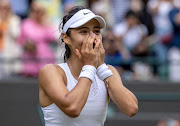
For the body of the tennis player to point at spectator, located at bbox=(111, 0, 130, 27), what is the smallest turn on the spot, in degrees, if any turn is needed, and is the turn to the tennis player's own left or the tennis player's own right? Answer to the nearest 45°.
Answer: approximately 135° to the tennis player's own left

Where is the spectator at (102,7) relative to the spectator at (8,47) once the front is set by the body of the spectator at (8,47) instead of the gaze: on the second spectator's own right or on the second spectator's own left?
on the second spectator's own left

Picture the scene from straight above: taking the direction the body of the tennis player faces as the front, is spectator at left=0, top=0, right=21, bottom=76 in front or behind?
behind

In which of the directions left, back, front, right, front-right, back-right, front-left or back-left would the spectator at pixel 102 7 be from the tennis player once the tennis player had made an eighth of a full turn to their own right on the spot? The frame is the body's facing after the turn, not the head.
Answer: back

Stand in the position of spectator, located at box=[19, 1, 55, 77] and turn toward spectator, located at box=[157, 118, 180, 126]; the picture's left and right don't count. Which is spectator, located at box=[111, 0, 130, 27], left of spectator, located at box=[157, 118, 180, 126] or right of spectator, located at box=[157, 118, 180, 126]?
left

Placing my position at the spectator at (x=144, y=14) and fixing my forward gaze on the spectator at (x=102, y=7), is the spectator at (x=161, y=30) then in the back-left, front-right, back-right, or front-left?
back-left

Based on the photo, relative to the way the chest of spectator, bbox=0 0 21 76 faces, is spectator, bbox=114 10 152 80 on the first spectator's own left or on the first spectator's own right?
on the first spectator's own left

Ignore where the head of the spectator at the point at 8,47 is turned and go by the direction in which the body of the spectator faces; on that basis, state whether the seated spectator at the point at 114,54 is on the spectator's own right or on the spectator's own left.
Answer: on the spectator's own left

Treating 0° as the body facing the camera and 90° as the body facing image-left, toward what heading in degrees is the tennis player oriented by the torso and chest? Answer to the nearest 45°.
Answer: approximately 315°

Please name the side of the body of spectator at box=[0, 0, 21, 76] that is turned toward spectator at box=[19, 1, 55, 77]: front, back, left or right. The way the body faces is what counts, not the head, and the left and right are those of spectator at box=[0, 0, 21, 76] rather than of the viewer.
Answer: left
